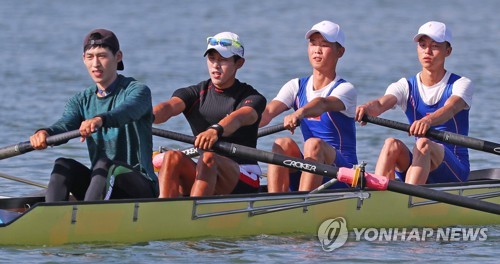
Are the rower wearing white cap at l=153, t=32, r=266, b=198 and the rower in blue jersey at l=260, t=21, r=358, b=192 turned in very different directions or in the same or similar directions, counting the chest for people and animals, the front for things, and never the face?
same or similar directions

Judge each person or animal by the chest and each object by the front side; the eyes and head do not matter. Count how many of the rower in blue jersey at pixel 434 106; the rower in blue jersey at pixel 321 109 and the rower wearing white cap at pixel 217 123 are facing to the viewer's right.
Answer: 0

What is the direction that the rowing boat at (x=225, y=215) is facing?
to the viewer's right

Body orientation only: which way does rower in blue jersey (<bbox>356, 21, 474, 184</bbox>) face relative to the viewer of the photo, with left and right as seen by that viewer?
facing the viewer and to the left of the viewer

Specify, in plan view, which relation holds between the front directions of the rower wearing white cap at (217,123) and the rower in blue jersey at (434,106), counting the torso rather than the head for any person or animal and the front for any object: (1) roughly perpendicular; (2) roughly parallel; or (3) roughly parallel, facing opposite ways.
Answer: roughly parallel
